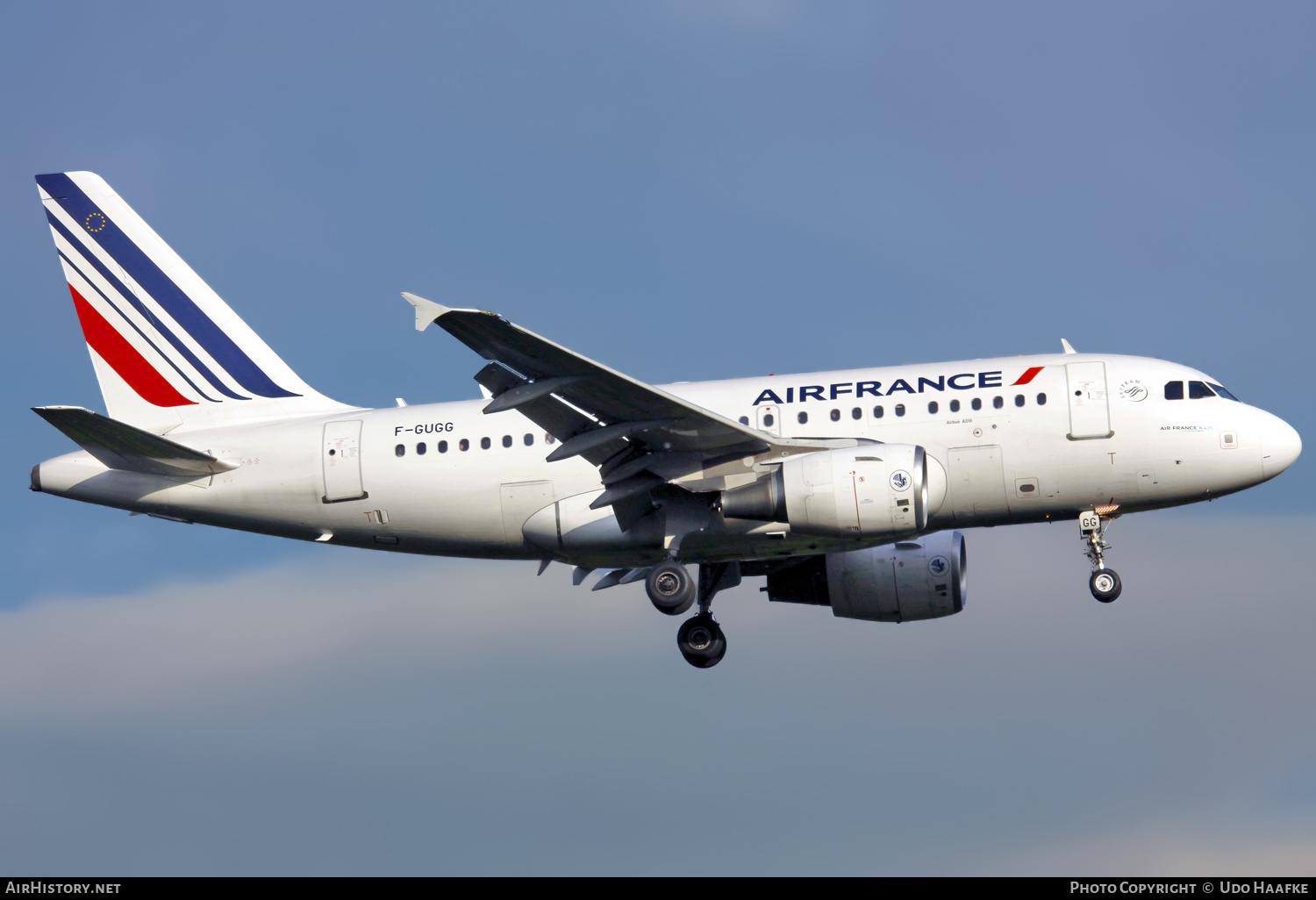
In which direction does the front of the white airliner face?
to the viewer's right
